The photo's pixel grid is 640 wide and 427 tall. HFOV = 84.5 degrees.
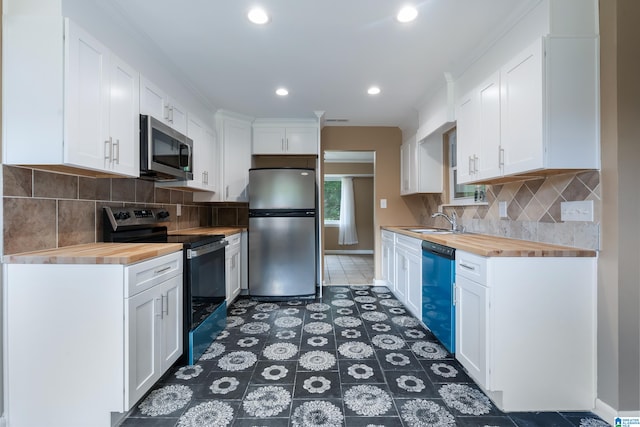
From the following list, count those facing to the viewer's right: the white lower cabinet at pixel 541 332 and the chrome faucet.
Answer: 0

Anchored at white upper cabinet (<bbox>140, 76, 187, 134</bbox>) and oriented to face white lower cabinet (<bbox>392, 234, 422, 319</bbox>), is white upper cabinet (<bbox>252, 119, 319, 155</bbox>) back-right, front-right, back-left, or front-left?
front-left

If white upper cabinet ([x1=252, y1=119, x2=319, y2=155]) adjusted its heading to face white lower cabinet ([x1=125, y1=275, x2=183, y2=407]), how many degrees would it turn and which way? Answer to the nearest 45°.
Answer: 0° — it already faces it

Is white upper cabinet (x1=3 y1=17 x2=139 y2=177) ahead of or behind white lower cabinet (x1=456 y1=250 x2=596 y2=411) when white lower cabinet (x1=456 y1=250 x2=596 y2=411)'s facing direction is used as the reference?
ahead

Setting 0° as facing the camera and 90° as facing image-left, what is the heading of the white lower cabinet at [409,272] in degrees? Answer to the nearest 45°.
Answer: approximately 90°

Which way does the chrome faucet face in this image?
to the viewer's left

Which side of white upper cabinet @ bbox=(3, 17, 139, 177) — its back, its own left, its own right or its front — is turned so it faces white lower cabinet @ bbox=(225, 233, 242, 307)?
left

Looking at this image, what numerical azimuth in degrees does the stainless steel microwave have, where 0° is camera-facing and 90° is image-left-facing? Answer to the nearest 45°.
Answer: approximately 315°

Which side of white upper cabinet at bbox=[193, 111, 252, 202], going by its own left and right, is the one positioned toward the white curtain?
left

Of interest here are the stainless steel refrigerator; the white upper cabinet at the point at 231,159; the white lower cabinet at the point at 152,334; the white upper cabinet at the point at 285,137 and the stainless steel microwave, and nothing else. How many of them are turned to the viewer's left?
0

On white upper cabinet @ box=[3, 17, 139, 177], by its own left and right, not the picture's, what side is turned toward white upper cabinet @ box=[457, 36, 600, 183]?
front

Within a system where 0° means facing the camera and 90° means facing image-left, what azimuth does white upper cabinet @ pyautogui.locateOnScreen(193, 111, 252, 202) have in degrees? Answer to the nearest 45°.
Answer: approximately 315°

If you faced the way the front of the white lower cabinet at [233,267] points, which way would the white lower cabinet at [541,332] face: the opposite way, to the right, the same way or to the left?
the opposite way

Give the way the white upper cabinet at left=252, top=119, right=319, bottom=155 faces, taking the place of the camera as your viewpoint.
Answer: facing the viewer

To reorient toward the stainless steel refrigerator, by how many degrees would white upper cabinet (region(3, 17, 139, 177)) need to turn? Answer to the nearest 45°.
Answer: approximately 90° to its left

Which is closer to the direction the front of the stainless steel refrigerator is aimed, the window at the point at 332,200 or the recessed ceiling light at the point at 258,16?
the recessed ceiling light

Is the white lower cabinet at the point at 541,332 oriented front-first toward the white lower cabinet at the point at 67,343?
yes

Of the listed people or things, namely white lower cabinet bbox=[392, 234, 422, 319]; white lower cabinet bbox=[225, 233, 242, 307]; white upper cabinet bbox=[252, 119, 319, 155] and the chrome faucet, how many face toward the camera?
1

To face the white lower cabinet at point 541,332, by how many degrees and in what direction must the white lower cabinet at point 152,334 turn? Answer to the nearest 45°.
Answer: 0° — it already faces it

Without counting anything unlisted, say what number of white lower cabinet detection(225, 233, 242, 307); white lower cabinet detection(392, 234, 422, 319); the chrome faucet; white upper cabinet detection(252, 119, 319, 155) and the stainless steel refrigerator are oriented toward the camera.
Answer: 2
